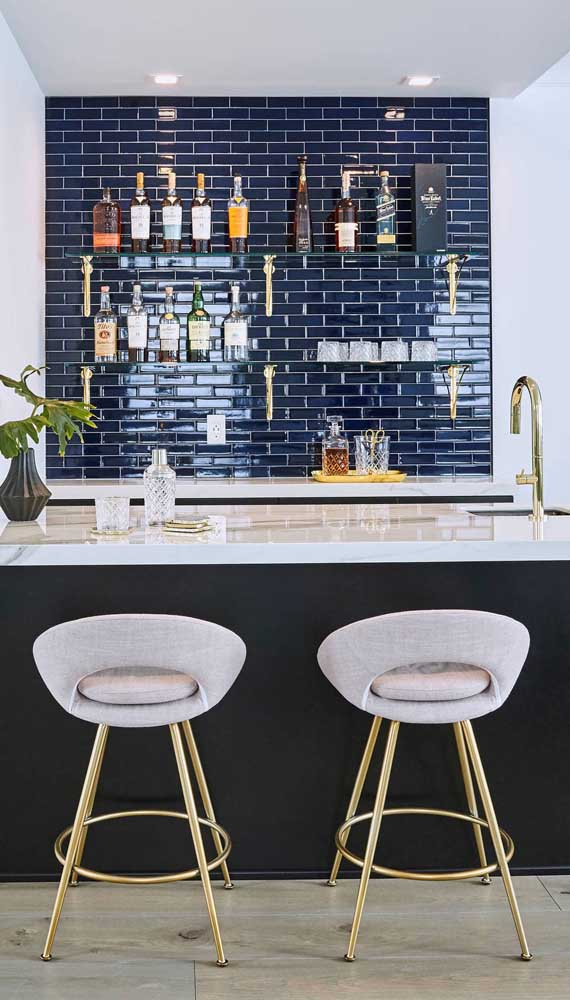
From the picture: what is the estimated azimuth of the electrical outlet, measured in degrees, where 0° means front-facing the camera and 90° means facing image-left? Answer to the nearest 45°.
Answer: approximately 0°

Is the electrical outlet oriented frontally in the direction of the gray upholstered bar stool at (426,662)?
yes

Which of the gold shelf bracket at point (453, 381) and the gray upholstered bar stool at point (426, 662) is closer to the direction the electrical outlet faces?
the gray upholstered bar stool

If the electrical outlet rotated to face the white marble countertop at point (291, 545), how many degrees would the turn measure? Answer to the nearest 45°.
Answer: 0° — it already faces it
